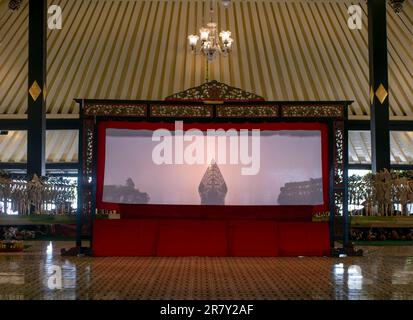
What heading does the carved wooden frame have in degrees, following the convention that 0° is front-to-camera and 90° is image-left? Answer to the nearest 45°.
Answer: approximately 0°

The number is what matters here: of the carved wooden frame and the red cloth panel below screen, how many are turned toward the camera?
2
